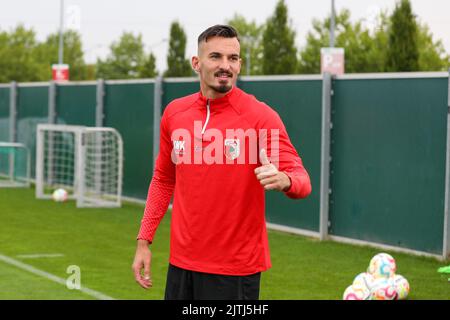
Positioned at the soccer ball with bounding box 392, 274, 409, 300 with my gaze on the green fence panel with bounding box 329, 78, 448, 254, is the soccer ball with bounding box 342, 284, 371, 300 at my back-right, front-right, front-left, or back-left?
back-left

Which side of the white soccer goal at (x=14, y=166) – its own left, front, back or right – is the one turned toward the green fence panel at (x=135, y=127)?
left

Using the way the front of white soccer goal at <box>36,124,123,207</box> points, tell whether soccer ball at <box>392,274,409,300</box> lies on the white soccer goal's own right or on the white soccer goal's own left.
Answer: on the white soccer goal's own left

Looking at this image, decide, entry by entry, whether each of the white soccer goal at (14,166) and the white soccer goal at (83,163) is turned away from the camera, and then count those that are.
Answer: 0

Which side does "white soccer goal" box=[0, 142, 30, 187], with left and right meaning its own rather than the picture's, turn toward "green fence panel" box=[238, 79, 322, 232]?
left

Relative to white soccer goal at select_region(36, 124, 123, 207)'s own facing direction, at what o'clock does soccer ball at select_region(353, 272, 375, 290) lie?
The soccer ball is roughly at 10 o'clock from the white soccer goal.

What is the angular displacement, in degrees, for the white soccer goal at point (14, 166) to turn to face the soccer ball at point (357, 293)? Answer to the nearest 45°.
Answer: approximately 45° to its left
